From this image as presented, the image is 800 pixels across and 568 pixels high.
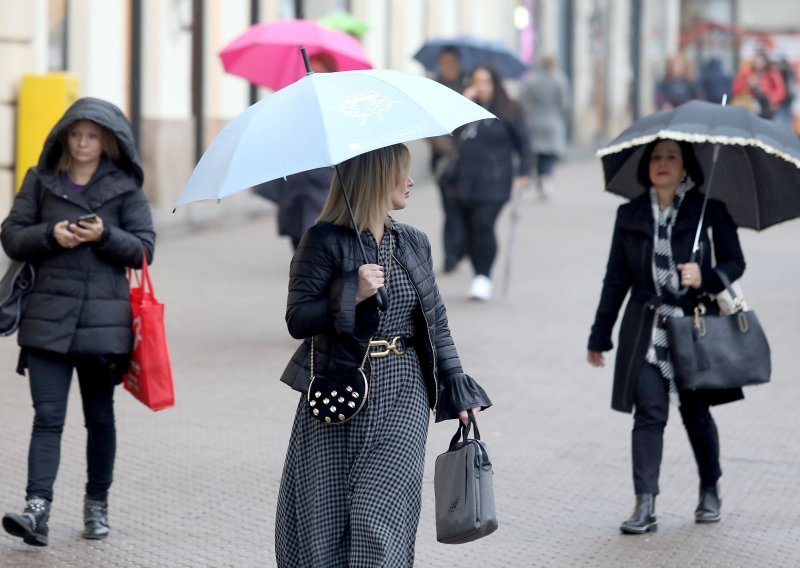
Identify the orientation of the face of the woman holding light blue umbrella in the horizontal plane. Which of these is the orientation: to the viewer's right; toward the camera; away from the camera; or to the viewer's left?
to the viewer's right

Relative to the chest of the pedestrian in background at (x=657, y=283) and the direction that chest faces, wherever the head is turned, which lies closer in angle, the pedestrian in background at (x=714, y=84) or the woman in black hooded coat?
the woman in black hooded coat

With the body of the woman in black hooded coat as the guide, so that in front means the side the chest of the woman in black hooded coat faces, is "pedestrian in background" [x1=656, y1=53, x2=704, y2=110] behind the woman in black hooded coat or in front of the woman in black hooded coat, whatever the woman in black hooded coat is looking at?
behind

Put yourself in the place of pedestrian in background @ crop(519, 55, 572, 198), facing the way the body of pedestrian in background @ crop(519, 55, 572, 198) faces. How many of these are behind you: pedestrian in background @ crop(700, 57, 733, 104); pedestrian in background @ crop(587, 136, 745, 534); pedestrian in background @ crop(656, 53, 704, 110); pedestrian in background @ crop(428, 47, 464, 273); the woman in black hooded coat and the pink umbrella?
4

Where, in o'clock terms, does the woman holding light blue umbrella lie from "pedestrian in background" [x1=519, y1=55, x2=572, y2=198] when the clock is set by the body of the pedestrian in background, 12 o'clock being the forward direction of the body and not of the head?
The woman holding light blue umbrella is roughly at 6 o'clock from the pedestrian in background.

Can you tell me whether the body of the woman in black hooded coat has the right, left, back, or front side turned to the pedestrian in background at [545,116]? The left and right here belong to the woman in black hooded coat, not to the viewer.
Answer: back

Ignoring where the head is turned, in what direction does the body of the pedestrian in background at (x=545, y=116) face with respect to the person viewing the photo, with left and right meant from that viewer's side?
facing away from the viewer

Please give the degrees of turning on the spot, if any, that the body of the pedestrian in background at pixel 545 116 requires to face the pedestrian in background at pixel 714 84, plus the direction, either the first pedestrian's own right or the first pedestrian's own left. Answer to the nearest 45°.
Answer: approximately 45° to the first pedestrian's own right

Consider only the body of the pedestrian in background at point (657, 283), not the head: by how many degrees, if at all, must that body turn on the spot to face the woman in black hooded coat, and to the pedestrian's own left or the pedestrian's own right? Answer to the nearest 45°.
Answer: approximately 90° to the pedestrian's own right

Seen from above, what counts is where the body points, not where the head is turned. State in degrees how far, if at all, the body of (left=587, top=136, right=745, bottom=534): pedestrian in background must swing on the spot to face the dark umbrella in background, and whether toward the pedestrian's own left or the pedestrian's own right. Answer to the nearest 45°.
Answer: approximately 180°

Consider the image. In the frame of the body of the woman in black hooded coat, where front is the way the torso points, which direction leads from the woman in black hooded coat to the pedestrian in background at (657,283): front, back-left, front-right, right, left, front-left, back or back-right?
left

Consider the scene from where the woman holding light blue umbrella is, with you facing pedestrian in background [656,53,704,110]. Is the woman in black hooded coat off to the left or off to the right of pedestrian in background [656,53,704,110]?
left

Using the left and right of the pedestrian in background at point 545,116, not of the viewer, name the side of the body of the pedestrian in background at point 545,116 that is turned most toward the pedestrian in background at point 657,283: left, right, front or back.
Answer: back
